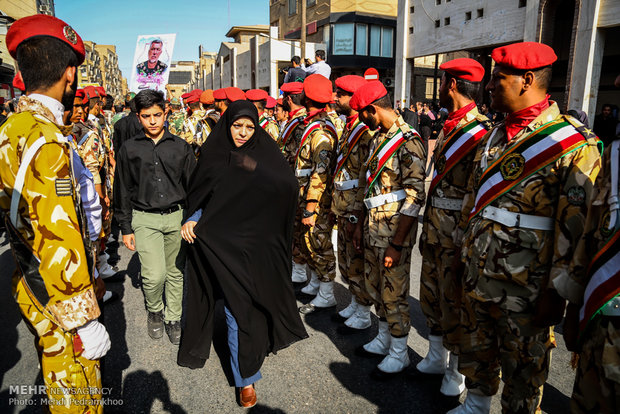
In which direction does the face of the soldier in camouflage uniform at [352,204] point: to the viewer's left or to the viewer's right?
to the viewer's left

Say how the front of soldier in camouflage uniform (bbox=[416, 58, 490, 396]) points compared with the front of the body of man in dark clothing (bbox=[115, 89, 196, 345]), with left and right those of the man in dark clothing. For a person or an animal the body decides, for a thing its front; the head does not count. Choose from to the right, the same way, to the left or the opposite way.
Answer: to the right

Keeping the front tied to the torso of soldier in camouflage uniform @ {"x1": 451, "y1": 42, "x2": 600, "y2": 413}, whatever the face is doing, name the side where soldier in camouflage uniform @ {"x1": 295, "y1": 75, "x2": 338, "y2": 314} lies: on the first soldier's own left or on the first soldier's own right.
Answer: on the first soldier's own right

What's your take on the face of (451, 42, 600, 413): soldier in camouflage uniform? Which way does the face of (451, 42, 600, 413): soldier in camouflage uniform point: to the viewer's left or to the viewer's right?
to the viewer's left

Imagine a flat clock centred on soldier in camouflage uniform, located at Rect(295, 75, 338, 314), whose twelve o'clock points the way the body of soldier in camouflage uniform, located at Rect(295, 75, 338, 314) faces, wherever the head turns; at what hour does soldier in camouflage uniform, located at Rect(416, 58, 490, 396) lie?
soldier in camouflage uniform, located at Rect(416, 58, 490, 396) is roughly at 8 o'clock from soldier in camouflage uniform, located at Rect(295, 75, 338, 314).

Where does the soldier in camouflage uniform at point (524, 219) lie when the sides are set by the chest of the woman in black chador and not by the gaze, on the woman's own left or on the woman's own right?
on the woman's own left

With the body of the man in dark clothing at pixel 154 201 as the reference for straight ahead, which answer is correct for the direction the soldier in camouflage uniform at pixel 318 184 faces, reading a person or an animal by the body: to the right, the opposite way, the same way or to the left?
to the right

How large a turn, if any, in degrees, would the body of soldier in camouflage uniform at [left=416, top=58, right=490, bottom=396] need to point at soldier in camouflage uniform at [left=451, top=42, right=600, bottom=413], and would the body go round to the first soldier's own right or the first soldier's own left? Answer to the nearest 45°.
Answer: approximately 90° to the first soldier's own left

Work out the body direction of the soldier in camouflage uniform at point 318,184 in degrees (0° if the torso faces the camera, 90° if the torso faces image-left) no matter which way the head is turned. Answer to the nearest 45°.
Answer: approximately 90°

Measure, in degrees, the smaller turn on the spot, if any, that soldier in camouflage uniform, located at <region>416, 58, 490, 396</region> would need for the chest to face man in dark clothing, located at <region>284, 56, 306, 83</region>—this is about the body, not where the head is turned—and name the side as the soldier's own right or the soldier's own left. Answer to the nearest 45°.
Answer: approximately 90° to the soldier's own right
